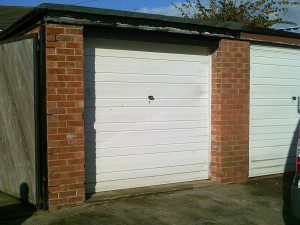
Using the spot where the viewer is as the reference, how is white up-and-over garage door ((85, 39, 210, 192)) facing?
facing the viewer and to the right of the viewer

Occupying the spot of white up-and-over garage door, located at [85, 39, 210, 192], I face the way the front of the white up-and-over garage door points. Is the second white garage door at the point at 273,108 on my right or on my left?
on my left

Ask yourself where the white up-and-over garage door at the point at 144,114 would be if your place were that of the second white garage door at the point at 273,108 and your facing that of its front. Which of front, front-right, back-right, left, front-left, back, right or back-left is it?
right

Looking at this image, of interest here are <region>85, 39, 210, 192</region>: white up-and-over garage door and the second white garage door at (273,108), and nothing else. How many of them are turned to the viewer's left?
0

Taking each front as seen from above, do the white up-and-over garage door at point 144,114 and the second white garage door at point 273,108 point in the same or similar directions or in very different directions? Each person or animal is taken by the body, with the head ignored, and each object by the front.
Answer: same or similar directions

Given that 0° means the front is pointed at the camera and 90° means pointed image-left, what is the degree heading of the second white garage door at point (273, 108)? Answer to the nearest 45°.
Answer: approximately 315°
